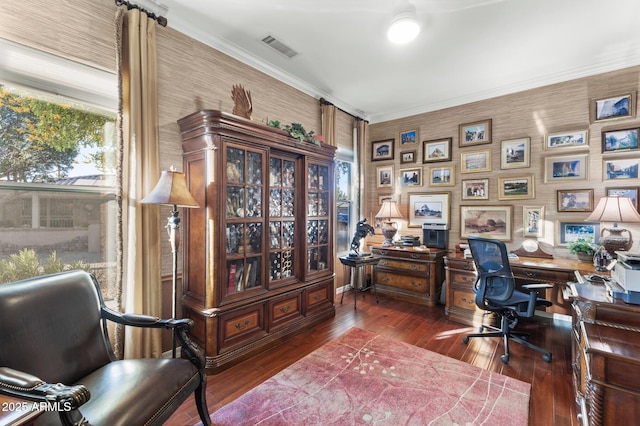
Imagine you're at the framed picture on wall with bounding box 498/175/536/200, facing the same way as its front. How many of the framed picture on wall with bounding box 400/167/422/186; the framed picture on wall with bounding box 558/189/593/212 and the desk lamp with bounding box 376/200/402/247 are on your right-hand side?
2

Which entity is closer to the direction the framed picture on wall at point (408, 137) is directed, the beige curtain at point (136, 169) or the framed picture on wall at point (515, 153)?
the beige curtain

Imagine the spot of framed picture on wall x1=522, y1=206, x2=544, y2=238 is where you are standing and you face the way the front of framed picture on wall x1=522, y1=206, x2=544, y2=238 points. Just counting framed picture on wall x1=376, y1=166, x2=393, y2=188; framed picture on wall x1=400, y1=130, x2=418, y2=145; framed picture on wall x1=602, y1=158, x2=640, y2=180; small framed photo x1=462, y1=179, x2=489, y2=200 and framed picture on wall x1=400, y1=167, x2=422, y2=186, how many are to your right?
4

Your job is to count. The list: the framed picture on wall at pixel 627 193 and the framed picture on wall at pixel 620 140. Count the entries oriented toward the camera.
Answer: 2

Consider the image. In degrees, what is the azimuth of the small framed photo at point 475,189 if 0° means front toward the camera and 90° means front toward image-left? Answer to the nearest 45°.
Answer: approximately 0°

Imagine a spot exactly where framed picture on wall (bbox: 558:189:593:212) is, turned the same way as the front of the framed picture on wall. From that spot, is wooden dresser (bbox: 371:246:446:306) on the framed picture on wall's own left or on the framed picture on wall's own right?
on the framed picture on wall's own right
